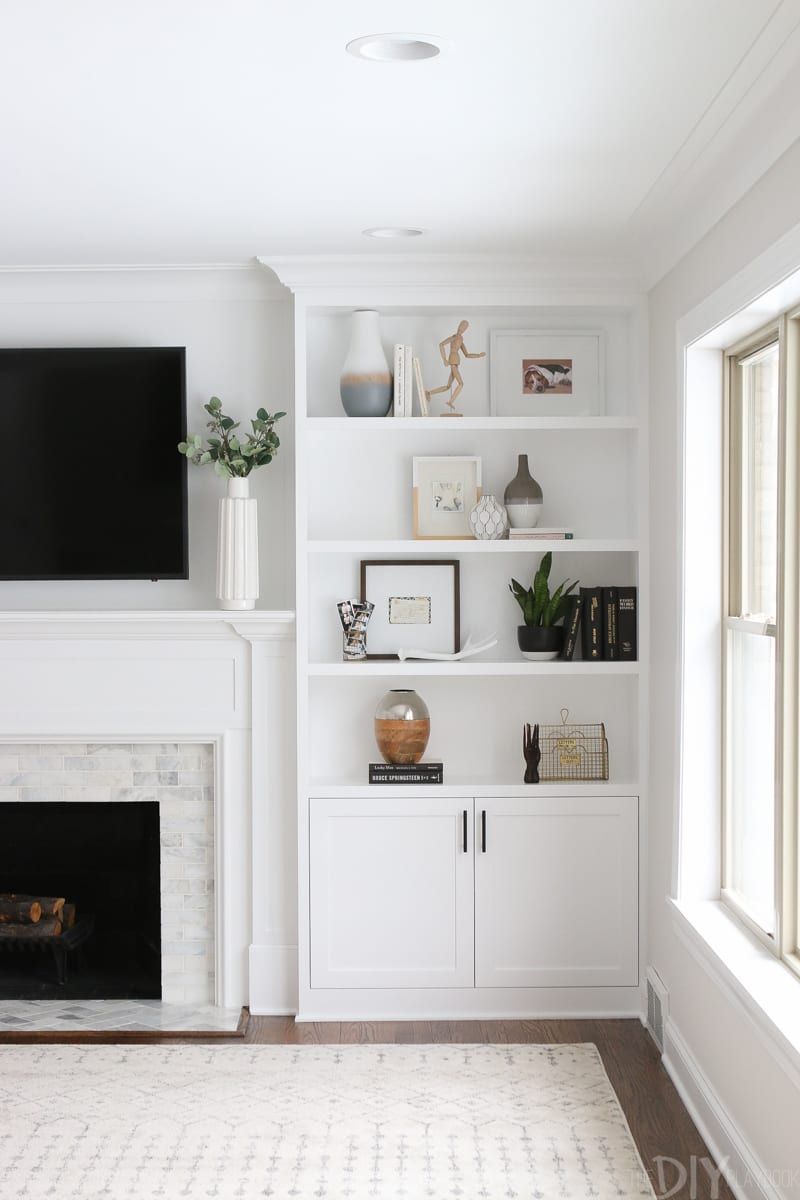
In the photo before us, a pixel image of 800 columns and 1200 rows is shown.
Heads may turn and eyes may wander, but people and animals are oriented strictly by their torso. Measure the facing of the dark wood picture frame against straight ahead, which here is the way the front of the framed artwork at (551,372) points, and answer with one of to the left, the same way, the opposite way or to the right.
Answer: the same way

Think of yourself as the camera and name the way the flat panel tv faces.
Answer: facing the viewer

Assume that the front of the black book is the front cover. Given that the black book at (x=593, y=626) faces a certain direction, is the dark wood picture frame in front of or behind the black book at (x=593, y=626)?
behind

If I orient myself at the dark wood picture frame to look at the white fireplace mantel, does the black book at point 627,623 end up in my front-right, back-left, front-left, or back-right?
back-left

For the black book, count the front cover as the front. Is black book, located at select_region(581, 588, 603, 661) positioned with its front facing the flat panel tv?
no

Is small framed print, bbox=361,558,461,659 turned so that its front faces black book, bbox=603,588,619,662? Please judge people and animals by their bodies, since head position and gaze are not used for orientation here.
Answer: no

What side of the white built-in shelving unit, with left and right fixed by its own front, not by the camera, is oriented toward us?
front

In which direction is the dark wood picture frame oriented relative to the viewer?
toward the camera

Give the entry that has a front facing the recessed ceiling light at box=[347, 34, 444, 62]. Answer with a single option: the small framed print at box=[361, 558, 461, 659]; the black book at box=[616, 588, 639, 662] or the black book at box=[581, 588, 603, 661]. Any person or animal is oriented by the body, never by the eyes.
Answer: the small framed print
